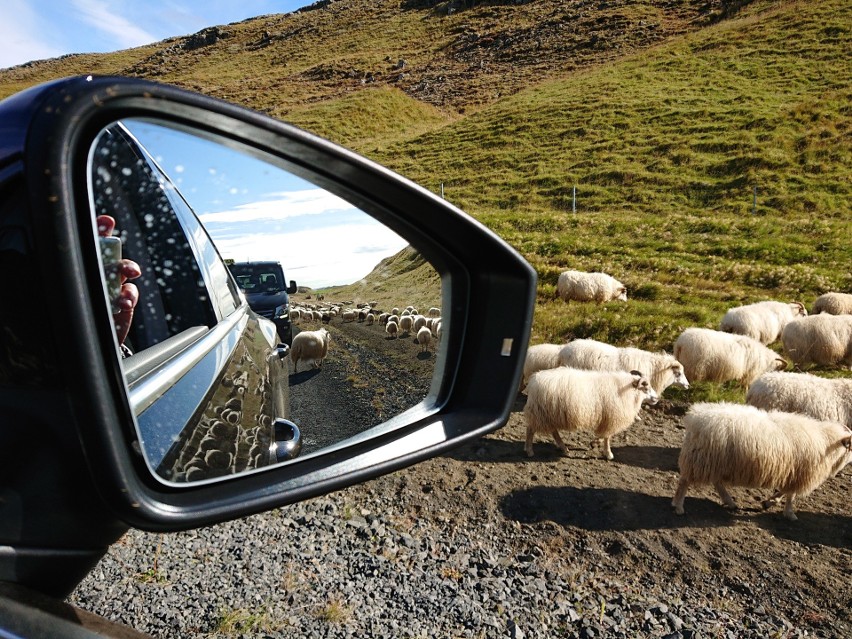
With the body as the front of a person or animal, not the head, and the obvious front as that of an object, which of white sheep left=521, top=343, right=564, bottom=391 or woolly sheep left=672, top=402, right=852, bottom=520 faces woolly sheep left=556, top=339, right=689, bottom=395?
the white sheep

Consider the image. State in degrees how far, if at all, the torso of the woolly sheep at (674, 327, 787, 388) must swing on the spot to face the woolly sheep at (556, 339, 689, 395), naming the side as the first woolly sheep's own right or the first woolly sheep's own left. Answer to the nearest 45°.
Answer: approximately 135° to the first woolly sheep's own right

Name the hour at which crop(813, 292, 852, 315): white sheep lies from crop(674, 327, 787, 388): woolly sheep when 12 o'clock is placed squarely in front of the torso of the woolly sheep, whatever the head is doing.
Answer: The white sheep is roughly at 10 o'clock from the woolly sheep.

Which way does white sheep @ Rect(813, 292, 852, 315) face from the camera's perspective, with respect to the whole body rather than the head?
to the viewer's right

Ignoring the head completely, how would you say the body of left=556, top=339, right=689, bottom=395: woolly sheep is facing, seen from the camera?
to the viewer's right

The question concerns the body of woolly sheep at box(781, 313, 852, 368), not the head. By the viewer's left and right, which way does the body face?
facing to the right of the viewer

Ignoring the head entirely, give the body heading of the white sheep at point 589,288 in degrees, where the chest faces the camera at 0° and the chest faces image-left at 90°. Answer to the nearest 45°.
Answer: approximately 270°

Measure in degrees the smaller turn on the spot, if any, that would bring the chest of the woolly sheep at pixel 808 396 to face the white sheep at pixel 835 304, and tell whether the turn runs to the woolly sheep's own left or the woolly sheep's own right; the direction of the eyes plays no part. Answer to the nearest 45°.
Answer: approximately 90° to the woolly sheep's own left

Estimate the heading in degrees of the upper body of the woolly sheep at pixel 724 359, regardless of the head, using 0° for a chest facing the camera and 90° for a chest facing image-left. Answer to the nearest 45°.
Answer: approximately 270°

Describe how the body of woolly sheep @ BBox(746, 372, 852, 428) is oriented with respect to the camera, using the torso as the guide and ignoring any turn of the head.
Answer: to the viewer's right
